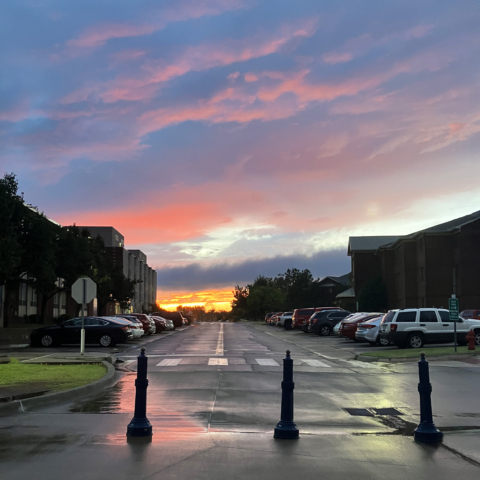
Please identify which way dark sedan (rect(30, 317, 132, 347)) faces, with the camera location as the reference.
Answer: facing to the left of the viewer

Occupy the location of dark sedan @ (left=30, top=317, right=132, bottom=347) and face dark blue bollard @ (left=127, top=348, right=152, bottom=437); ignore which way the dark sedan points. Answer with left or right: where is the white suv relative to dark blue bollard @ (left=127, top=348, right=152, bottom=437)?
left

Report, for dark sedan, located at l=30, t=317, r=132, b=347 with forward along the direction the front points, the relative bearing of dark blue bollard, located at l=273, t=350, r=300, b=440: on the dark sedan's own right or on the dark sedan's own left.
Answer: on the dark sedan's own left

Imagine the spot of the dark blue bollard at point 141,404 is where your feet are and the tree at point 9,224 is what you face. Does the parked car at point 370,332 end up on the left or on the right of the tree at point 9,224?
right
